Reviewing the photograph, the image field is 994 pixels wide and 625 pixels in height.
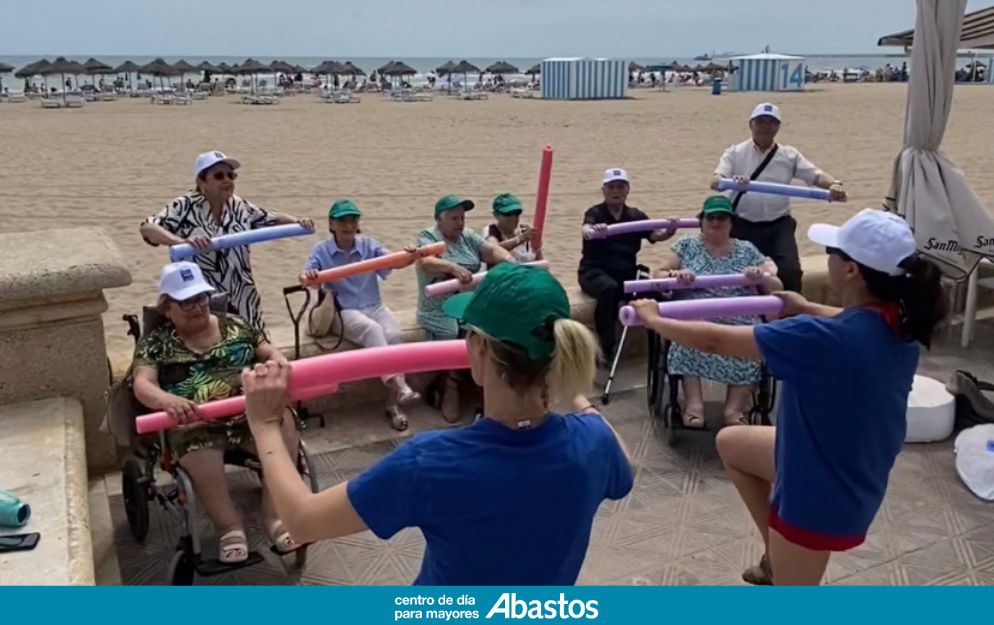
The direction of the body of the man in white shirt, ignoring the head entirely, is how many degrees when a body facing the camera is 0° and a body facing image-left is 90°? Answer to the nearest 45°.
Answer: approximately 0°

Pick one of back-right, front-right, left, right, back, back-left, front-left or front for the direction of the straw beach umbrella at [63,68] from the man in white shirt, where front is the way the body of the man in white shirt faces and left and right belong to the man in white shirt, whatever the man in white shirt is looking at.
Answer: back-right

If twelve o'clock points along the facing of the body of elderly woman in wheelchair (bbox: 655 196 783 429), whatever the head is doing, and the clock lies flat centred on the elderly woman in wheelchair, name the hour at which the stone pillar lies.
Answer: The stone pillar is roughly at 2 o'clock from the elderly woman in wheelchair.

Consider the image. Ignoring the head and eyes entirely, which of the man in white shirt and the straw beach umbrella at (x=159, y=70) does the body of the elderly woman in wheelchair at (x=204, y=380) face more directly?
the man in white shirt

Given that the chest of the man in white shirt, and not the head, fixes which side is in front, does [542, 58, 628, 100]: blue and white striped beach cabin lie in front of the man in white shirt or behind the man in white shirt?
behind

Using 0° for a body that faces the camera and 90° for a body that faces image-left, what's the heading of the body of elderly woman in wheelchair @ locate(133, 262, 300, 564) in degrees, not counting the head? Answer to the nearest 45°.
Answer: approximately 315°

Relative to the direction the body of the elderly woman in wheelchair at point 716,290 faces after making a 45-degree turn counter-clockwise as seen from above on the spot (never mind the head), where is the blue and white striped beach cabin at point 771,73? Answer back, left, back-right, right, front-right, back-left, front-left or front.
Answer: back-left

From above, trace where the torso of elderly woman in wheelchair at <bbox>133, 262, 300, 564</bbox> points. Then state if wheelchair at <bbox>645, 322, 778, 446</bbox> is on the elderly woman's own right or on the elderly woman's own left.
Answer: on the elderly woman's own left

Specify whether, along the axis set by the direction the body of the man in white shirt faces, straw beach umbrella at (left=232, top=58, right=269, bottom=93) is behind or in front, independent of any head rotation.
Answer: behind

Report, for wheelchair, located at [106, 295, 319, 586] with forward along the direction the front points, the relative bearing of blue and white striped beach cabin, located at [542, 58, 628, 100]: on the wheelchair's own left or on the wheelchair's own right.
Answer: on the wheelchair's own left

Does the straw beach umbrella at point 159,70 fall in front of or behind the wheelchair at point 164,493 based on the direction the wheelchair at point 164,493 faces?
behind

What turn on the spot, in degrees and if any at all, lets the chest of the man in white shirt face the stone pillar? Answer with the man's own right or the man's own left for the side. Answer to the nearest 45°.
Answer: approximately 45° to the man's own right
